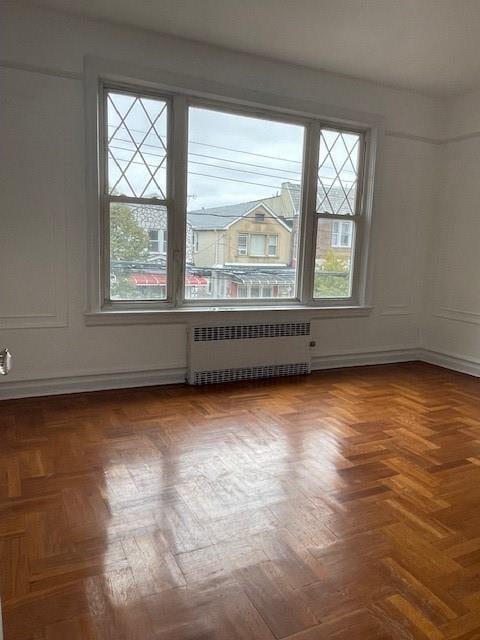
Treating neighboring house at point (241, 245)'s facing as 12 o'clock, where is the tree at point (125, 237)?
The tree is roughly at 2 o'clock from the neighboring house.

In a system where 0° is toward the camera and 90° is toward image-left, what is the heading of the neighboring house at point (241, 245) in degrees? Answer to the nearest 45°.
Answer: approximately 0°
